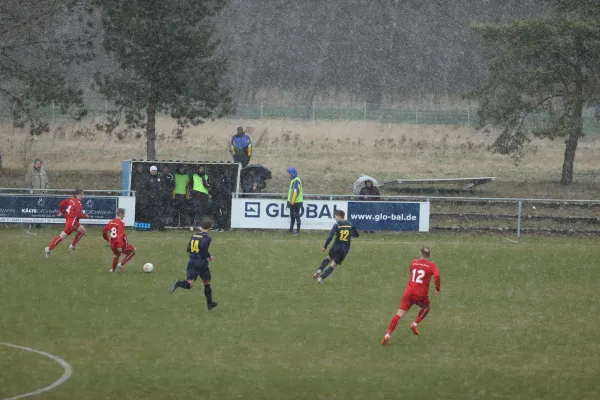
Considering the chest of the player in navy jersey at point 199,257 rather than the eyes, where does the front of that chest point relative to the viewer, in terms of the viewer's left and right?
facing away from the viewer and to the right of the viewer

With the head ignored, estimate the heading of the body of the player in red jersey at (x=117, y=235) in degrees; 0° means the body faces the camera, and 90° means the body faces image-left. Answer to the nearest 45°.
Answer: approximately 225°

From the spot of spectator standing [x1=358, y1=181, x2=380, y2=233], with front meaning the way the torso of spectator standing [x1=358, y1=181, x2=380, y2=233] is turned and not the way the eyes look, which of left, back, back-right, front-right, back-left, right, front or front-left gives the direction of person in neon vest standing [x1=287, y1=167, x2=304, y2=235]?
front-right

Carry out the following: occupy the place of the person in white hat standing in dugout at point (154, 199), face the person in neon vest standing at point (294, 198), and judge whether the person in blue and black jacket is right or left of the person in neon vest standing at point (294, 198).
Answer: left

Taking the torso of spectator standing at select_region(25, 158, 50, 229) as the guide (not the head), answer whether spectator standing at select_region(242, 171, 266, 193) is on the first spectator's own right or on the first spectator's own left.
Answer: on the first spectator's own left

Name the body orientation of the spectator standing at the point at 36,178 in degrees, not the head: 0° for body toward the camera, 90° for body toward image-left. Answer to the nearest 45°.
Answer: approximately 0°

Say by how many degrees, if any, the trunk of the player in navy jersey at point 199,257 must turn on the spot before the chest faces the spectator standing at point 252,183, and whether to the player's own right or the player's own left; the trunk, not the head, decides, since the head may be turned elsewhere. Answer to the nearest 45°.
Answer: approximately 45° to the player's own left
